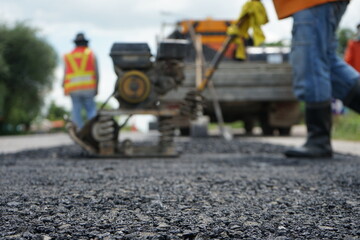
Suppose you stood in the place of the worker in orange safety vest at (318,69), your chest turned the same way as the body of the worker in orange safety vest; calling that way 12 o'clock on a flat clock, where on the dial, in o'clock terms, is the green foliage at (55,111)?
The green foliage is roughly at 2 o'clock from the worker in orange safety vest.

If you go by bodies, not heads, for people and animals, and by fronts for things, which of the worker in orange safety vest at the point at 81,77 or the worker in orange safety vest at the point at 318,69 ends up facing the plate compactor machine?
the worker in orange safety vest at the point at 318,69

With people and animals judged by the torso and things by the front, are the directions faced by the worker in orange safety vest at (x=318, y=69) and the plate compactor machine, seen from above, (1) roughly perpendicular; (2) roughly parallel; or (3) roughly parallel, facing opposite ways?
roughly parallel

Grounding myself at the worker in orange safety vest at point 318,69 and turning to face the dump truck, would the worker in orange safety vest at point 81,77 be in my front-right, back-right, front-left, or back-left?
front-left

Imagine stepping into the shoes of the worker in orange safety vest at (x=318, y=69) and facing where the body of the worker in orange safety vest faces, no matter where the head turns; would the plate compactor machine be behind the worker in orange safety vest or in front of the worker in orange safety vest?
in front

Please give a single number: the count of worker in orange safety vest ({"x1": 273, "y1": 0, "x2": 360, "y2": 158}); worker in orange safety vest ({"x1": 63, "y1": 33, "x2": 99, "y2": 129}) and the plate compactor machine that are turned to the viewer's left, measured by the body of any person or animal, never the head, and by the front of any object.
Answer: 2

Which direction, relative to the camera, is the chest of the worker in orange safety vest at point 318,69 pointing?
to the viewer's left

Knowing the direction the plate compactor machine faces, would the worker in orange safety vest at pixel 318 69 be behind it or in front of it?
behind

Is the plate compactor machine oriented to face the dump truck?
no

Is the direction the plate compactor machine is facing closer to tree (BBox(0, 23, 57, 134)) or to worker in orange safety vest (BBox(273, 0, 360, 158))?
the tree

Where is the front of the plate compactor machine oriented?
to the viewer's left
